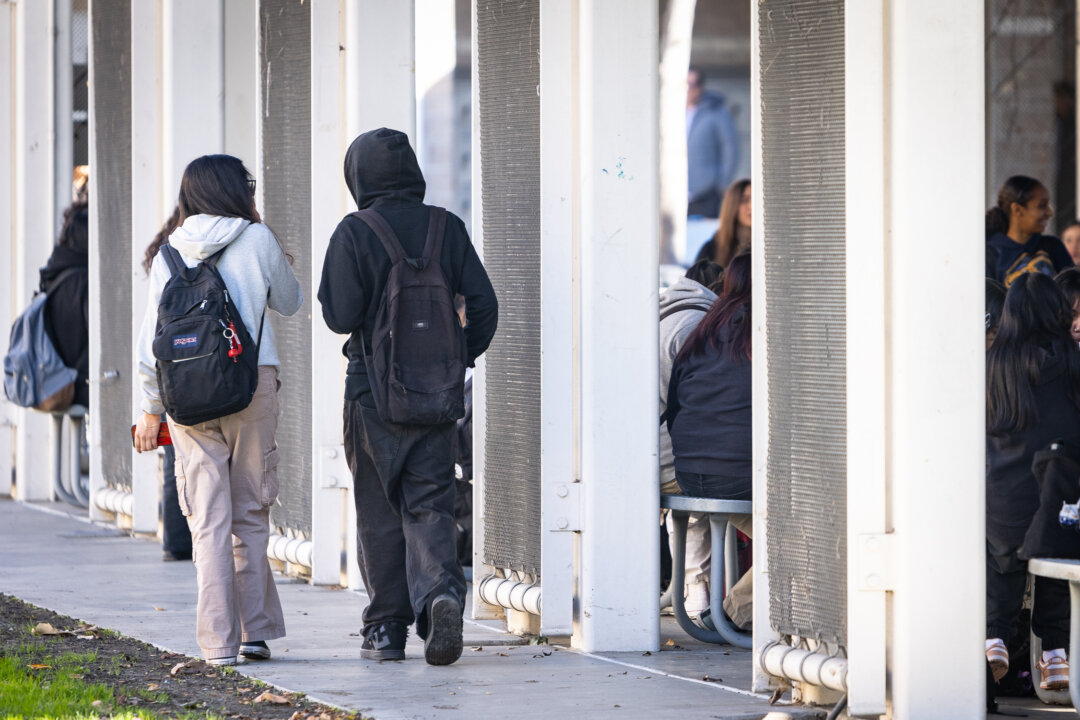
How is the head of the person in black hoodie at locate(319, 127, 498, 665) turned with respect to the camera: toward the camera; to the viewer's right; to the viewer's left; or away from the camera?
away from the camera

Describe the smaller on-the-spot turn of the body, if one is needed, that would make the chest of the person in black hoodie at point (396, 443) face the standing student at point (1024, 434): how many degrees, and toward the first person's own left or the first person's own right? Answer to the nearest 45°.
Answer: approximately 90° to the first person's own right

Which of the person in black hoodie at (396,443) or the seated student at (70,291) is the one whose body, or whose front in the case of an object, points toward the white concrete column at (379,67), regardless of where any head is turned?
the person in black hoodie

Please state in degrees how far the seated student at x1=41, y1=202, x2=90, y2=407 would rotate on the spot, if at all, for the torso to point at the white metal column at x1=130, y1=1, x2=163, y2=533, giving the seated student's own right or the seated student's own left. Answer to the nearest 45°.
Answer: approximately 135° to the seated student's own right

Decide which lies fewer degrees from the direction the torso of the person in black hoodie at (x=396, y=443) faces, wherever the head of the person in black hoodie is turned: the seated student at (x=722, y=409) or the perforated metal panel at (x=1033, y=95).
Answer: the perforated metal panel

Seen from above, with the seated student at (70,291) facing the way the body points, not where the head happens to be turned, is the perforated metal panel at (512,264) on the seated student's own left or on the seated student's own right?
on the seated student's own right

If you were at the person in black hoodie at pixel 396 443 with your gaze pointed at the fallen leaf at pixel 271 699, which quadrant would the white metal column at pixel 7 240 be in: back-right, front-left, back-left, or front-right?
back-right

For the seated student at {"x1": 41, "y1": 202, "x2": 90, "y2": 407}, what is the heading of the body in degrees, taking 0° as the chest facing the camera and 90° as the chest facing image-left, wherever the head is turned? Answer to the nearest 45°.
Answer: approximately 225°

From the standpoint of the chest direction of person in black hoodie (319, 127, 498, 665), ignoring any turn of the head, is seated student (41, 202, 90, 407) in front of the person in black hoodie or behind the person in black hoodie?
in front

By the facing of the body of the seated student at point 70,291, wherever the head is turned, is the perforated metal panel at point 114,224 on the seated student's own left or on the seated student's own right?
on the seated student's own right

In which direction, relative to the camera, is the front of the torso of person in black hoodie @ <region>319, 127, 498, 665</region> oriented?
away from the camera

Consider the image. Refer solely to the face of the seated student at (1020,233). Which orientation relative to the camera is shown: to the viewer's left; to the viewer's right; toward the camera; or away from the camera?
to the viewer's right

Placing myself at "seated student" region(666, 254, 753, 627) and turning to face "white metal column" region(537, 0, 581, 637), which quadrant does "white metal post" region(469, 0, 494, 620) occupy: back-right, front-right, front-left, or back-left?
front-right

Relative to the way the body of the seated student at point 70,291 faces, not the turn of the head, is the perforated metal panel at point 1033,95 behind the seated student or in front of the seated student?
in front

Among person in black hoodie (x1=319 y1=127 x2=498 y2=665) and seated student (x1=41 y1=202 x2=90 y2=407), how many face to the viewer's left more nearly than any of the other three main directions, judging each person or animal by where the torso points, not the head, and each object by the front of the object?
0

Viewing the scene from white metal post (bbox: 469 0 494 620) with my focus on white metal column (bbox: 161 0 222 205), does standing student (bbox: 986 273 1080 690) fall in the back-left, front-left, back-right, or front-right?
back-right

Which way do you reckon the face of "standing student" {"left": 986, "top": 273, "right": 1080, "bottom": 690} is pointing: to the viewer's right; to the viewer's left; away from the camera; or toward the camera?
away from the camera

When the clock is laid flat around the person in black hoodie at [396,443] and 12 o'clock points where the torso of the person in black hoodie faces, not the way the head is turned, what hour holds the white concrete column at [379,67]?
The white concrete column is roughly at 12 o'clock from the person in black hoodie.

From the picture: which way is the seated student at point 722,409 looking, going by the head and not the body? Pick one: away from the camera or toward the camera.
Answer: away from the camera
